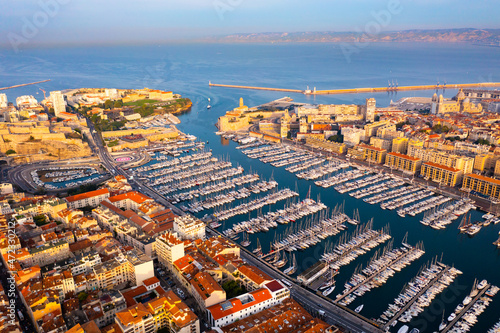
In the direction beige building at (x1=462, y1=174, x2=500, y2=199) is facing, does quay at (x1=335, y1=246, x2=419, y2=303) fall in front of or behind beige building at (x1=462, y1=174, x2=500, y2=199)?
in front

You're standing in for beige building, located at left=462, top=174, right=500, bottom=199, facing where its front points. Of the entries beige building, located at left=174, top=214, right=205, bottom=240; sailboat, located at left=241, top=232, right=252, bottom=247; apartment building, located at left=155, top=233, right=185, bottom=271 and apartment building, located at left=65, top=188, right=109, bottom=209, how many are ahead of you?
4

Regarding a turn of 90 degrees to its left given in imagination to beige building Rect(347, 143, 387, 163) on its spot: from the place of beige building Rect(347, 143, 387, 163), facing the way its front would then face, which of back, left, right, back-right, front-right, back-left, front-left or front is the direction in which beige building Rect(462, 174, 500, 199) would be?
front

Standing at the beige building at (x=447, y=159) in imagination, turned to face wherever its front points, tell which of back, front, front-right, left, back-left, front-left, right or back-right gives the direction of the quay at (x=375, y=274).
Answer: front-left

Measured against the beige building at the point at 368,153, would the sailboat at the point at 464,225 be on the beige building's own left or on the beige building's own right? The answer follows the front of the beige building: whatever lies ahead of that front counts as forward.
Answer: on the beige building's own left

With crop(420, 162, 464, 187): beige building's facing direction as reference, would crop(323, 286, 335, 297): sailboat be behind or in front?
in front

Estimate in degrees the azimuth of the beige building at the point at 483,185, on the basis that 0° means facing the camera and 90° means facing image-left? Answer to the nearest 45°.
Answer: approximately 45°
